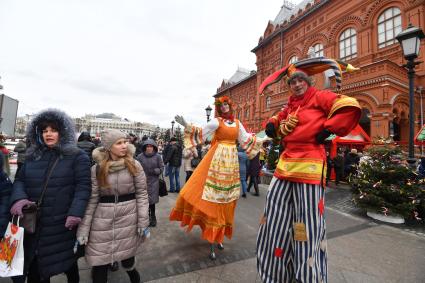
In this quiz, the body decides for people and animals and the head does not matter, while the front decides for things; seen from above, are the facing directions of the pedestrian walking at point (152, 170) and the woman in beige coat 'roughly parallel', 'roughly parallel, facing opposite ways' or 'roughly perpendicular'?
roughly parallel

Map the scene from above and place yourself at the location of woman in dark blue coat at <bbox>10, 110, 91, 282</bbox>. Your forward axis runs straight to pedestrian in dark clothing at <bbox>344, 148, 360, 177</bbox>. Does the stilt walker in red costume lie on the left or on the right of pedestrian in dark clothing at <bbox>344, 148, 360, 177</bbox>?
right

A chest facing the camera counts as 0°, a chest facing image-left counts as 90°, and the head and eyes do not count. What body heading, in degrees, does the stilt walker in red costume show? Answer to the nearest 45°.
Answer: approximately 45°

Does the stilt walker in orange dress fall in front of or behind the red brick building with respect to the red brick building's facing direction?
in front

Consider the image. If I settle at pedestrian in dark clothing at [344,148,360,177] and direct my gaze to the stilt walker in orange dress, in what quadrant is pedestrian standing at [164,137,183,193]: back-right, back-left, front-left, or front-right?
front-right

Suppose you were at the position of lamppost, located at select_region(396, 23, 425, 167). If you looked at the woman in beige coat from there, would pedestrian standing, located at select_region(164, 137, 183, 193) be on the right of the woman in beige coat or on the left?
right

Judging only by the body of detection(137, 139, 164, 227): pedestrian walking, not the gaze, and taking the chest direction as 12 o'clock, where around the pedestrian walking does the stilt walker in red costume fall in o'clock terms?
The stilt walker in red costume is roughly at 11 o'clock from the pedestrian walking.

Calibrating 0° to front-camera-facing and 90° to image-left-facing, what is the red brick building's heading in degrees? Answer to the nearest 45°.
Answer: approximately 45°

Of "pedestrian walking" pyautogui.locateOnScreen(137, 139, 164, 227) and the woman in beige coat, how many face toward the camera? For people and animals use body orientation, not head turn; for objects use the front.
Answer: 2

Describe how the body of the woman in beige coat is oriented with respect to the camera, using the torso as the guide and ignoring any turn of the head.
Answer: toward the camera

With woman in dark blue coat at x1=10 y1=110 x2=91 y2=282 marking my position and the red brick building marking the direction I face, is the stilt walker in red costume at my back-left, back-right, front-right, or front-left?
front-right

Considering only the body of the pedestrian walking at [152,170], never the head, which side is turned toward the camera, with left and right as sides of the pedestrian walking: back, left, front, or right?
front

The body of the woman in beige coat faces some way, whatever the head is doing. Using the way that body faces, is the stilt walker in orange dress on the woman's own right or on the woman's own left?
on the woman's own left

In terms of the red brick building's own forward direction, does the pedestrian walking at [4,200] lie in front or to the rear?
in front

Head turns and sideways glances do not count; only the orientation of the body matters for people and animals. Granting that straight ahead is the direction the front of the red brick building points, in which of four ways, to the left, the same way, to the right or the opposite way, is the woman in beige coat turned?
to the left
